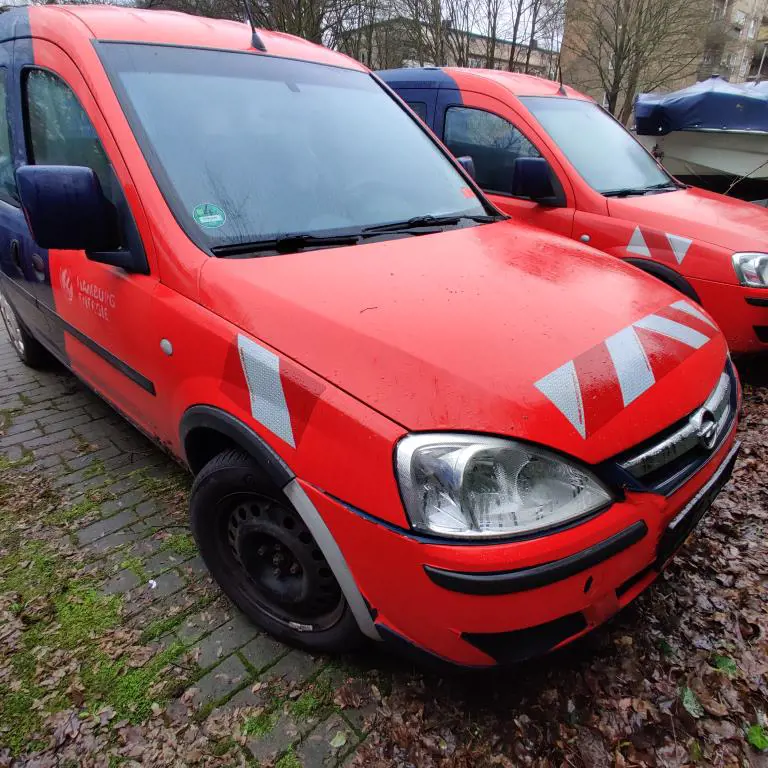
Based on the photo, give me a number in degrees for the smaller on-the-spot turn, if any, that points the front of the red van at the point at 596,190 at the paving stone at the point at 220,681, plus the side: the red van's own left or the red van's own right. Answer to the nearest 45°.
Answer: approximately 45° to the red van's own right

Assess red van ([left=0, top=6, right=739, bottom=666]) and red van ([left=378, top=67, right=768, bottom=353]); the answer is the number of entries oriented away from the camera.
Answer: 0

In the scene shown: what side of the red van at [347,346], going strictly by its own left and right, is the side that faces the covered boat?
left

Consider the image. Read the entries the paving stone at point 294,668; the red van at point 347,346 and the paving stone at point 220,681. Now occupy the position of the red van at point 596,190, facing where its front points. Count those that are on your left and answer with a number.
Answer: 0

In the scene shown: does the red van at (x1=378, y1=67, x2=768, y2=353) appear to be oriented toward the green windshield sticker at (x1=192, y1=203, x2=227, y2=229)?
no

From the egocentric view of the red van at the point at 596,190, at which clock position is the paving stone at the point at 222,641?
The paving stone is roughly at 2 o'clock from the red van.

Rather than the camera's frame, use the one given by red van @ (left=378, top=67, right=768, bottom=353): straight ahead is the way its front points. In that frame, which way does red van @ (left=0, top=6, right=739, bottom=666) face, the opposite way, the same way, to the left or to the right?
the same way

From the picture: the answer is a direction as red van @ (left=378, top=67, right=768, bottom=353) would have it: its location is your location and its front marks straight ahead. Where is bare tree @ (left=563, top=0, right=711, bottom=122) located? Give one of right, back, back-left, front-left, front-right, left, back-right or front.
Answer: back-left

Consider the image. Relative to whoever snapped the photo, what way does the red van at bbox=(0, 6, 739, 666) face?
facing the viewer and to the right of the viewer

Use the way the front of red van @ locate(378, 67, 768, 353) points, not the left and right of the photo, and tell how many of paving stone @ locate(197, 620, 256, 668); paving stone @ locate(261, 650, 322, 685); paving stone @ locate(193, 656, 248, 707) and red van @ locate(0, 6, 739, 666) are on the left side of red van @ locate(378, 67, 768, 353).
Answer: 0

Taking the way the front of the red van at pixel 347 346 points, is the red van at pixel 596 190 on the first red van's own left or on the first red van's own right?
on the first red van's own left

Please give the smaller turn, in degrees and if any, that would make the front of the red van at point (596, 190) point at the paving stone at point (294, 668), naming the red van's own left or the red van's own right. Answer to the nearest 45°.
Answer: approximately 45° to the red van's own right
